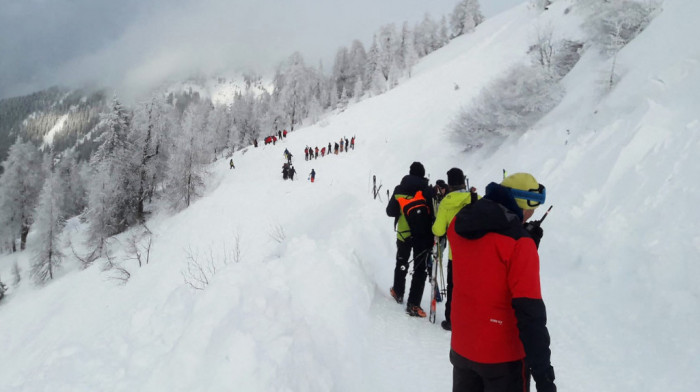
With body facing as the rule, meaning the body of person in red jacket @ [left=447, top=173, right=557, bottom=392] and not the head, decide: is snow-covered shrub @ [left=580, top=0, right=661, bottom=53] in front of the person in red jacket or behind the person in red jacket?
in front

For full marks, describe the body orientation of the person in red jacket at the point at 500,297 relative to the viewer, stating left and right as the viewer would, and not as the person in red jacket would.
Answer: facing away from the viewer and to the right of the viewer

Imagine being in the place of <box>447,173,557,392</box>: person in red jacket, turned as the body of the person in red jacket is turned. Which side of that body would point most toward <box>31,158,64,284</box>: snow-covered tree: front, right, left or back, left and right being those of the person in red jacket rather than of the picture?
left

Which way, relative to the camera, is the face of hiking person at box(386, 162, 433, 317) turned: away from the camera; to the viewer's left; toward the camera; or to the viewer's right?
away from the camera

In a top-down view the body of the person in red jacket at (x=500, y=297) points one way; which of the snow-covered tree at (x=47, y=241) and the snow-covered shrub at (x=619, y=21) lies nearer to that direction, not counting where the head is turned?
the snow-covered shrub

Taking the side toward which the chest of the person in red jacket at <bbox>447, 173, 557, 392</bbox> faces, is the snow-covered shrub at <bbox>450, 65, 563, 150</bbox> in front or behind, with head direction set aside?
in front
